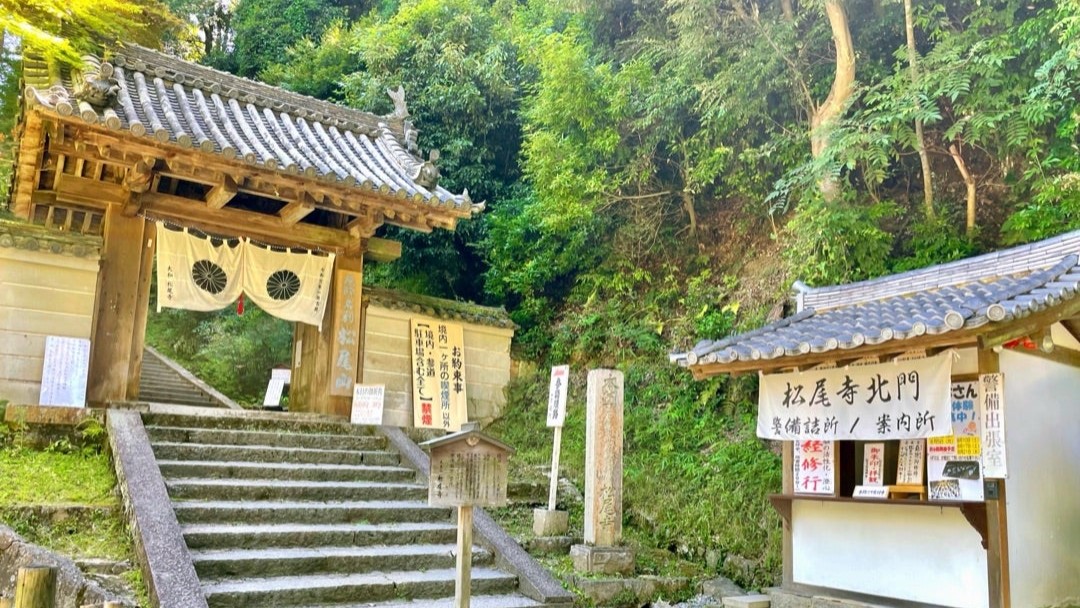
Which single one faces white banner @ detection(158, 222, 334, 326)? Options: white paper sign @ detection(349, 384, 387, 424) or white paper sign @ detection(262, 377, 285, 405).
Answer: white paper sign @ detection(262, 377, 285, 405)

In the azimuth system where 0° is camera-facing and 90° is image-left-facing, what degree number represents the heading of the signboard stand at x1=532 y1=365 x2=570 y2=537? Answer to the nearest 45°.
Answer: approximately 0°

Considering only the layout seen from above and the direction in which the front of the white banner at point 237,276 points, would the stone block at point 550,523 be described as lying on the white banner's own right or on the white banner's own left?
on the white banner's own left

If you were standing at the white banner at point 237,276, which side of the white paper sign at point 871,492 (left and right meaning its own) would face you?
right

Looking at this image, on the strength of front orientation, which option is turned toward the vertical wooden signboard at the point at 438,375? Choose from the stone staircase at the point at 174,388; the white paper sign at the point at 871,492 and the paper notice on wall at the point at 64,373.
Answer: the stone staircase

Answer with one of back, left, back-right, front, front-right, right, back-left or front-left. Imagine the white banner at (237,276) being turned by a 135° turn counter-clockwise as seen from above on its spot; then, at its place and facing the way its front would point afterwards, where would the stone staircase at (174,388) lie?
front-left

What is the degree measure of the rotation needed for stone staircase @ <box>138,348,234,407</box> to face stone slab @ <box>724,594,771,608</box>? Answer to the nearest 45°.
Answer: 0° — it already faces it

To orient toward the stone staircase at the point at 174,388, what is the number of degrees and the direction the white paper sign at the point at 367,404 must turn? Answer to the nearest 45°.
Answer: approximately 135° to its right

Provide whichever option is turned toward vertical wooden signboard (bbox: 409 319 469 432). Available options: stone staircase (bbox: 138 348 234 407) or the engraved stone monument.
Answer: the stone staircase
